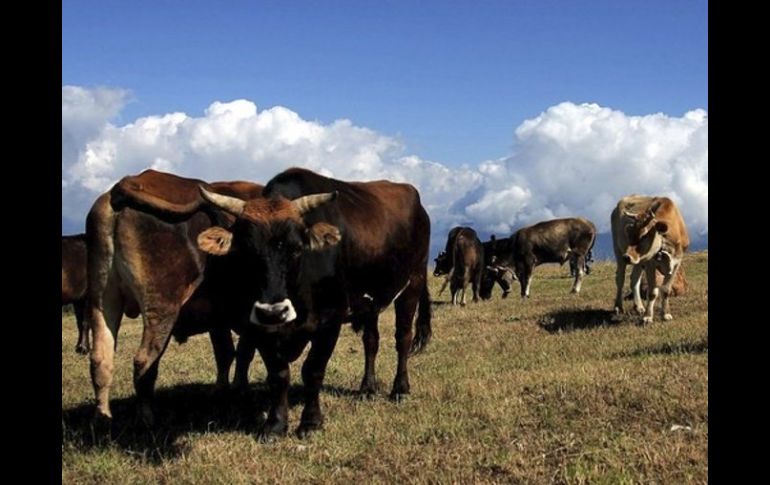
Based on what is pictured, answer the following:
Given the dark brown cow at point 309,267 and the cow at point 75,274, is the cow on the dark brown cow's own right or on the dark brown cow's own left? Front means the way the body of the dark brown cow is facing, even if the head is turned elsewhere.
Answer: on the dark brown cow's own right

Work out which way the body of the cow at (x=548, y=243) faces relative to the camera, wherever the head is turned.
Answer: to the viewer's left

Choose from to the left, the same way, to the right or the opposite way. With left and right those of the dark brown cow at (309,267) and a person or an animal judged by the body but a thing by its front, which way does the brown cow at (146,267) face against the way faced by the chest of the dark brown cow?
the opposite way

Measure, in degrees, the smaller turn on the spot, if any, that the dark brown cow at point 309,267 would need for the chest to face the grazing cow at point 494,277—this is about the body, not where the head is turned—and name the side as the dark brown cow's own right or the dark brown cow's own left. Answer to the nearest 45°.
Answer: approximately 135° to the dark brown cow's own right

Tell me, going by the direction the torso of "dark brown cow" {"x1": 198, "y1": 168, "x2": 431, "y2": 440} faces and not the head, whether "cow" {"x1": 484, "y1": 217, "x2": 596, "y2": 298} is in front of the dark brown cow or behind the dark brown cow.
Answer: behind

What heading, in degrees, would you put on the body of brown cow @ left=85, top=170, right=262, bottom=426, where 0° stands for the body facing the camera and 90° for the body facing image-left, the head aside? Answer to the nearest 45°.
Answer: approximately 225°

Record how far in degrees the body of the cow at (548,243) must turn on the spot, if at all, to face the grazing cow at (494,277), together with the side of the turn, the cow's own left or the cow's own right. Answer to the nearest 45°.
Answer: approximately 45° to the cow's own left

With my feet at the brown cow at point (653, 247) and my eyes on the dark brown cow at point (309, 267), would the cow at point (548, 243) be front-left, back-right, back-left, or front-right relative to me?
back-right

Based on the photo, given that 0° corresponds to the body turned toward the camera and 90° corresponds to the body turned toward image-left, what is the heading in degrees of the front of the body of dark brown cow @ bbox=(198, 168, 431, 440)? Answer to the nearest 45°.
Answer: approximately 45°

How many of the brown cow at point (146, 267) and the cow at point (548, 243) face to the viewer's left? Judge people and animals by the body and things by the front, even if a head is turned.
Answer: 1

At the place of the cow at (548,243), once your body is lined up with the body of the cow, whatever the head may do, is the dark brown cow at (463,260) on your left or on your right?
on your left
